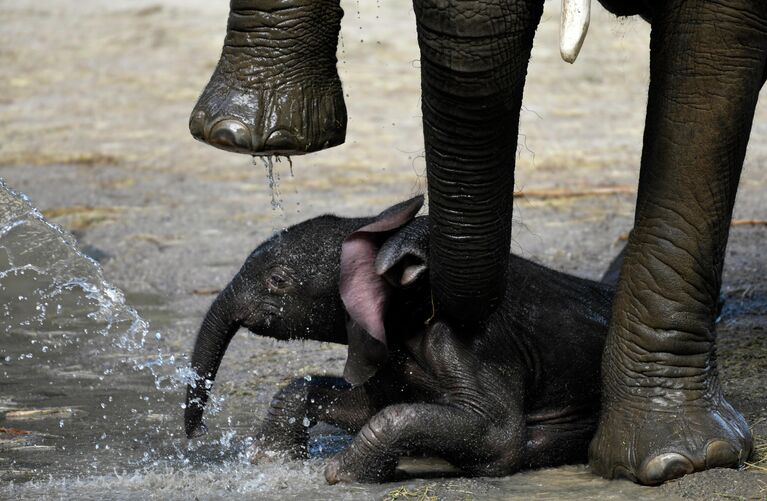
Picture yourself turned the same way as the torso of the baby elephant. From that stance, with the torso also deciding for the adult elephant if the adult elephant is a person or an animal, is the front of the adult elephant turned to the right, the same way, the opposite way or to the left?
to the left

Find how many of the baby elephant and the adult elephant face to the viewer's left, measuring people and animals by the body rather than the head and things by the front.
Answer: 1

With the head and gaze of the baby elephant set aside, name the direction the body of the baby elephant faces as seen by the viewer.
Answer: to the viewer's left

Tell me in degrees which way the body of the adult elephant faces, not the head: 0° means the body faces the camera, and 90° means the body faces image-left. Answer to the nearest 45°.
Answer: approximately 0°

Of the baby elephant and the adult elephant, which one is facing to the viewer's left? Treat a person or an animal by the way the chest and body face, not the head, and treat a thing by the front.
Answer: the baby elephant
